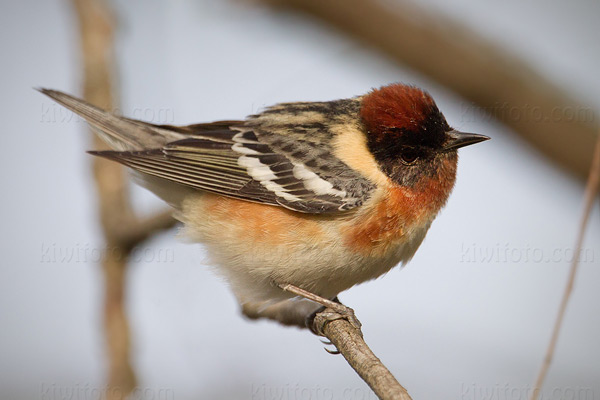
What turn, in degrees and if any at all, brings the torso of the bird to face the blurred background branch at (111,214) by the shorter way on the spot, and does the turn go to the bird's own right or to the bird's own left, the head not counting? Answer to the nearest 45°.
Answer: approximately 135° to the bird's own left

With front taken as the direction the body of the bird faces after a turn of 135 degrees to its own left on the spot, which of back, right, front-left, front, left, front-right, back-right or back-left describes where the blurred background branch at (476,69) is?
right

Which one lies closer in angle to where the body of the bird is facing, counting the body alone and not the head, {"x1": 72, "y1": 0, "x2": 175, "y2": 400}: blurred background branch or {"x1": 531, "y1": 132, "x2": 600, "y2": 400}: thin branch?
the thin branch

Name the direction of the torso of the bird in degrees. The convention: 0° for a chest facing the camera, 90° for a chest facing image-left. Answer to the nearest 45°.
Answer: approximately 270°

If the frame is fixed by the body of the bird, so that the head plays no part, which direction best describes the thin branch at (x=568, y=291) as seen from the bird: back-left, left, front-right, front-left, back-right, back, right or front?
front-right
